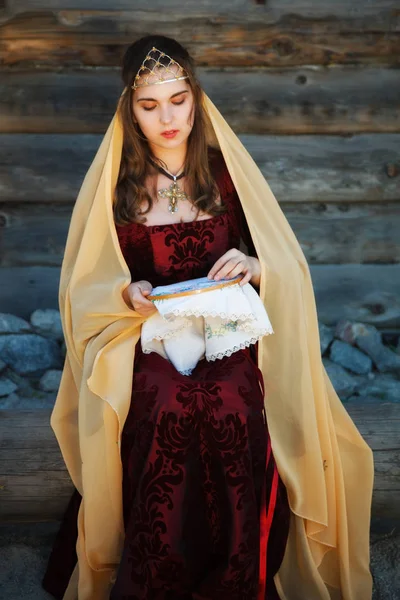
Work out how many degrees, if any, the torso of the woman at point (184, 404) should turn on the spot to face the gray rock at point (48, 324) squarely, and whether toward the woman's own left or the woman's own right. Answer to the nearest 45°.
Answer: approximately 135° to the woman's own right

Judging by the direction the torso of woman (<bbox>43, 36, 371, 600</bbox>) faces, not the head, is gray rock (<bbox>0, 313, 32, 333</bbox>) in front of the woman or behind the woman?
behind

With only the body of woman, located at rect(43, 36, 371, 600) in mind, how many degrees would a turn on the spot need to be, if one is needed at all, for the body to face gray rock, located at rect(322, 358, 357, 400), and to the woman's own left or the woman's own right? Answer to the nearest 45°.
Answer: approximately 135° to the woman's own left

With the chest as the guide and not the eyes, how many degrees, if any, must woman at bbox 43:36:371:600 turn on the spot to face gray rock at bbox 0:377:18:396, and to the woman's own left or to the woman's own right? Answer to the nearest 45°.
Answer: approximately 135° to the woman's own right

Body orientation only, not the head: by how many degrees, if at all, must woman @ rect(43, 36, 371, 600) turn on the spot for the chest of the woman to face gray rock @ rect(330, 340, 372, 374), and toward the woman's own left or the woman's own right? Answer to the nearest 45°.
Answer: approximately 135° to the woman's own left
